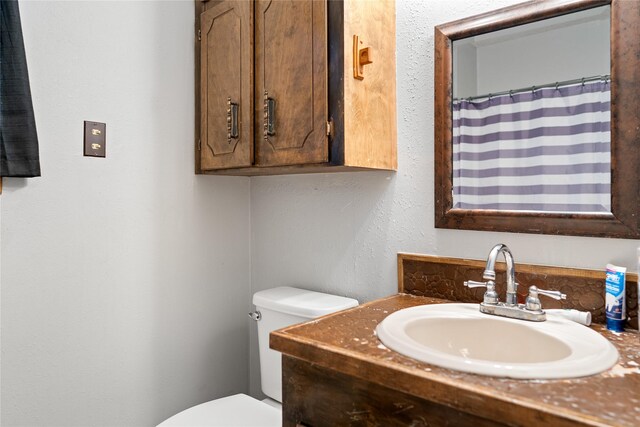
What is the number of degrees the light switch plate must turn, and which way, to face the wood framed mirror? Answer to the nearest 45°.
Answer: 0° — it already faces it

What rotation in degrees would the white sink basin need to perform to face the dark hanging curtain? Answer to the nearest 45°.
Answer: approximately 45° to its right

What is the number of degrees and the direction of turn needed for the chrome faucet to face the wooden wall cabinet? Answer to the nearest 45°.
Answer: approximately 45° to its right

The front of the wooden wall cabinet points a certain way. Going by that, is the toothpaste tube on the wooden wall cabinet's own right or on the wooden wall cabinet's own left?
on the wooden wall cabinet's own left

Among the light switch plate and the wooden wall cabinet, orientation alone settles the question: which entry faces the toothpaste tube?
the light switch plate

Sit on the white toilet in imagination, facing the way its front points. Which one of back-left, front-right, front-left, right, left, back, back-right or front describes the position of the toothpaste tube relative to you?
left

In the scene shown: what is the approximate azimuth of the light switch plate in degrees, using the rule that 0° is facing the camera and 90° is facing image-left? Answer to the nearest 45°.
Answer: approximately 315°

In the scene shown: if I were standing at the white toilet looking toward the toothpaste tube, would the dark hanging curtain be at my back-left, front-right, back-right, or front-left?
back-right
